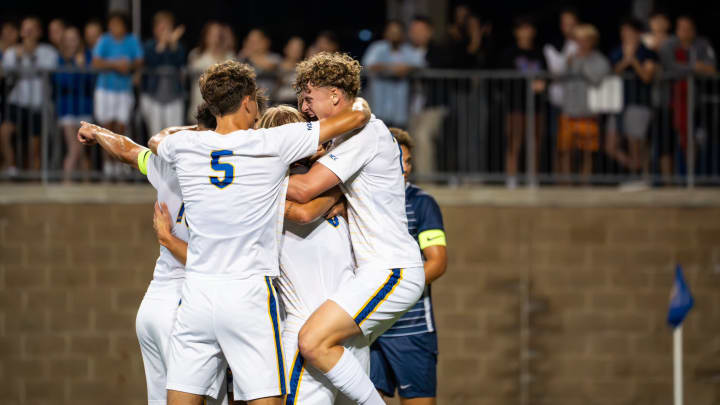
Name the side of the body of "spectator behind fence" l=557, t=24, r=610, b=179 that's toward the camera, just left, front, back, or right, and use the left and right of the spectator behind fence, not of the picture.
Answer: front

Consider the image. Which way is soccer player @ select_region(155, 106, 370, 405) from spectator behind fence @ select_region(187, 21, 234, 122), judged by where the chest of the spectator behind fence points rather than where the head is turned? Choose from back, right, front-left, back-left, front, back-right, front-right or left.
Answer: front

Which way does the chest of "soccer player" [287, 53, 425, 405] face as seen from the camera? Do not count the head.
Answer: to the viewer's left

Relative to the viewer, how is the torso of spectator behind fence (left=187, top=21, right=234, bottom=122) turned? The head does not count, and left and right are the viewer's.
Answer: facing the viewer

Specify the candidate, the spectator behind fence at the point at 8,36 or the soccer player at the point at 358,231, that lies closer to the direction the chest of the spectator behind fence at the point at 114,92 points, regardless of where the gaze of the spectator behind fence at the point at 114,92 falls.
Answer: the soccer player

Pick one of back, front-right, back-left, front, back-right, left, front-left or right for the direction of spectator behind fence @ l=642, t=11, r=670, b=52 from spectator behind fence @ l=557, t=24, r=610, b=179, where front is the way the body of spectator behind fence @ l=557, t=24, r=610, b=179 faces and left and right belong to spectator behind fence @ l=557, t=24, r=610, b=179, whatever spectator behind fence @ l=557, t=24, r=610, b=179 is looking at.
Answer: back-left

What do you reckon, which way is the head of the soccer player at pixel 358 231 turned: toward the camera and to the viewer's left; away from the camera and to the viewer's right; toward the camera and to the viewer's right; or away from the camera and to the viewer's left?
toward the camera and to the viewer's left

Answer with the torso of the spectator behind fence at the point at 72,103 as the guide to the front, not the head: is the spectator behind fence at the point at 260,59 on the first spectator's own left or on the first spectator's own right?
on the first spectator's own left

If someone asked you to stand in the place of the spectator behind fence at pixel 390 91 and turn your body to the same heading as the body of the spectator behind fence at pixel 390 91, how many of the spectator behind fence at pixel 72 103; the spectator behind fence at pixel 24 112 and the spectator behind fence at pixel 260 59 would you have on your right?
3

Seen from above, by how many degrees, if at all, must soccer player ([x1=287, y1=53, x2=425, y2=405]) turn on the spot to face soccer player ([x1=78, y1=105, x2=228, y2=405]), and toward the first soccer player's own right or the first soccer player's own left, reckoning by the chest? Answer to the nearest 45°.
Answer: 0° — they already face them

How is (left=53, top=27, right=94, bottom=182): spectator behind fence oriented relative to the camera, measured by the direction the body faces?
toward the camera
